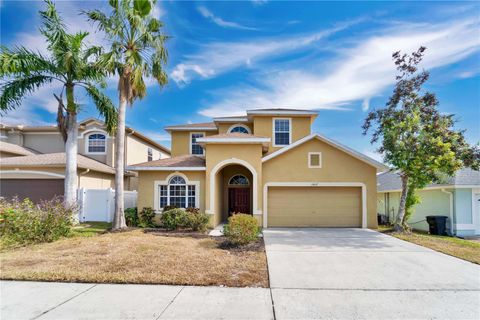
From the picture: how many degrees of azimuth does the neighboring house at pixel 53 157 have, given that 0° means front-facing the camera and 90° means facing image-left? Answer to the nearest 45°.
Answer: approximately 45°

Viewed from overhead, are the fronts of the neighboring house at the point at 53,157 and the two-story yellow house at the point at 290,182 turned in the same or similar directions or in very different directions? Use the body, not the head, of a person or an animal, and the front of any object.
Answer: same or similar directions

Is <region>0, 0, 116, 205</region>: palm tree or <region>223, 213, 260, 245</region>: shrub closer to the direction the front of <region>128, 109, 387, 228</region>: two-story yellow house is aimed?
the shrub

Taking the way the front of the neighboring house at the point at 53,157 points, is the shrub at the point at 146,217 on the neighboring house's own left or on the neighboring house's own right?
on the neighboring house's own left

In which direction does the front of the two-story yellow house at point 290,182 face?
toward the camera

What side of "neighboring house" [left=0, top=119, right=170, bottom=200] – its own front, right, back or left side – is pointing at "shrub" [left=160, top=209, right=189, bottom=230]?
left

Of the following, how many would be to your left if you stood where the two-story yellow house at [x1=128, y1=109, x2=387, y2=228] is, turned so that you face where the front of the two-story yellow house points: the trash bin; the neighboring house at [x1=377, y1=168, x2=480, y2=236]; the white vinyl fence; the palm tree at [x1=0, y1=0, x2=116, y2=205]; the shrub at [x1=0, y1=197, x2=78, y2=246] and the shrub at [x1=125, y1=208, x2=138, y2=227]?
2

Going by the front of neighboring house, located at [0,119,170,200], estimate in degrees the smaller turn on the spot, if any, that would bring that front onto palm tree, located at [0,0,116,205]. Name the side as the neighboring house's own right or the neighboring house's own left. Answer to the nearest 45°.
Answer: approximately 45° to the neighboring house's own left

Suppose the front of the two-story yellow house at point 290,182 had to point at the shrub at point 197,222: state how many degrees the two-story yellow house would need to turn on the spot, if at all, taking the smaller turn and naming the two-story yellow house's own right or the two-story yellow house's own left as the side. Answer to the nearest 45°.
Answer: approximately 45° to the two-story yellow house's own right

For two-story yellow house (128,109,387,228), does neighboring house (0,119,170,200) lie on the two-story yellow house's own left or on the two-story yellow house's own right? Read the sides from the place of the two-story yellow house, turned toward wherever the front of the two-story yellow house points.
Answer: on the two-story yellow house's own right

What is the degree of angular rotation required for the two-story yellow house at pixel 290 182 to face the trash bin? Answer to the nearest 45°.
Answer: approximately 90° to its left

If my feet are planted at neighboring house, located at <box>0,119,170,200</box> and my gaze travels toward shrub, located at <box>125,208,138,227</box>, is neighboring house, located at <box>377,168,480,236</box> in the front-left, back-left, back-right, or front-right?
front-left

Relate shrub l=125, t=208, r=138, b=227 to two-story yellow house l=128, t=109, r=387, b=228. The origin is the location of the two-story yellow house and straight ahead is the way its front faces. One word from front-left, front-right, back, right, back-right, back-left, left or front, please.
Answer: right

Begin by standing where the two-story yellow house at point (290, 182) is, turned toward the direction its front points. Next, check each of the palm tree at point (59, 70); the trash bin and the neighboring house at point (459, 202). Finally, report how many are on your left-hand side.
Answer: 2

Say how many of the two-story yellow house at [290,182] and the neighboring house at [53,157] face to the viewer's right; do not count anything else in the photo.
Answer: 0
